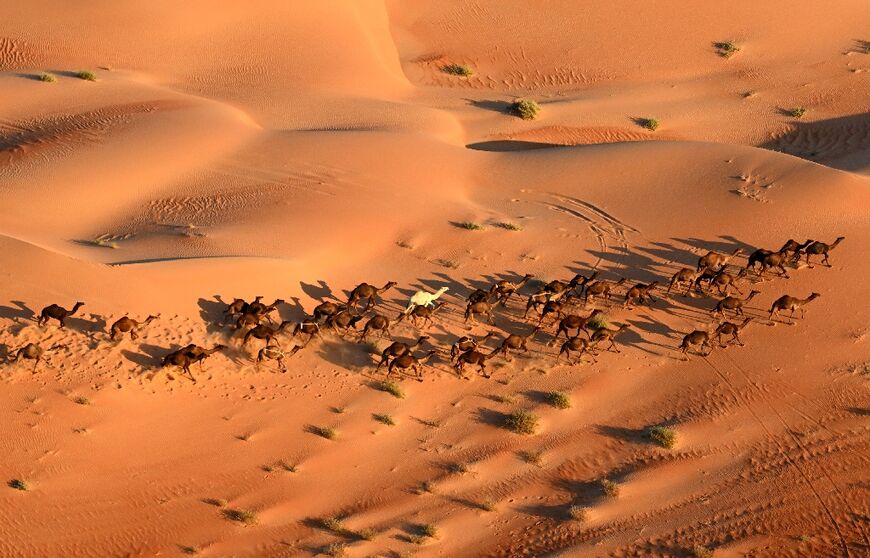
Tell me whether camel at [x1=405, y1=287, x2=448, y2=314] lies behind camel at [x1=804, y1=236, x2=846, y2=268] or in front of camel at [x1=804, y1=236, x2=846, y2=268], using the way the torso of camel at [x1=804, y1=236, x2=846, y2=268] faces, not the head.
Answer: behind

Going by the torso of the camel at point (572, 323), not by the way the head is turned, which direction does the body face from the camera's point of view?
to the viewer's right

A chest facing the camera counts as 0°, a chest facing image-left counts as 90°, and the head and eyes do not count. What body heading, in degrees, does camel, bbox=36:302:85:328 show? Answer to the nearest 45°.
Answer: approximately 270°

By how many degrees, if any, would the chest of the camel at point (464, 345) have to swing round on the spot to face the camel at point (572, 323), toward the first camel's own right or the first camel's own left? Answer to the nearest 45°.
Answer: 0° — it already faces it

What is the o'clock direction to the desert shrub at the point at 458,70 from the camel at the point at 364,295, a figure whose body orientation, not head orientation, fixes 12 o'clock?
The desert shrub is roughly at 9 o'clock from the camel.

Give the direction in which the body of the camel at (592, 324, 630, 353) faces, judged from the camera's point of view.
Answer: to the viewer's right

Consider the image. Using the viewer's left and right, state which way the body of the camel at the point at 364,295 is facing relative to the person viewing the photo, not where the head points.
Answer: facing to the right of the viewer

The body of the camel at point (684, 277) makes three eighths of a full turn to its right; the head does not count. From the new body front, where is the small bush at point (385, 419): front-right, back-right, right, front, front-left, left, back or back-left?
front

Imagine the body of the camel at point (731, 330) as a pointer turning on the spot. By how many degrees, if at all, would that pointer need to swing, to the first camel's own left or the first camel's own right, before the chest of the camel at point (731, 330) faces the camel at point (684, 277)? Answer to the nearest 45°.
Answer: approximately 135° to the first camel's own left

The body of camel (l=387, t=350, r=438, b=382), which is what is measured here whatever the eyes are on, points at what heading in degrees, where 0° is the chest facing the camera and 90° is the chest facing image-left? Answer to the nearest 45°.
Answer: approximately 270°

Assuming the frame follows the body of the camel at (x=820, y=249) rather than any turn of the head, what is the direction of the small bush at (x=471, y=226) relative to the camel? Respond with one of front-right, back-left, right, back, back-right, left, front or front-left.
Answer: back

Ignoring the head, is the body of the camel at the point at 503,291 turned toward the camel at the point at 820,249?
yes

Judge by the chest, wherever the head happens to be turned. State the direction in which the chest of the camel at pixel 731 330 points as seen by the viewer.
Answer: to the viewer's right

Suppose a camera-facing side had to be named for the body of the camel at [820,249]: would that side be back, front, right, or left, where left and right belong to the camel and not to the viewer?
right

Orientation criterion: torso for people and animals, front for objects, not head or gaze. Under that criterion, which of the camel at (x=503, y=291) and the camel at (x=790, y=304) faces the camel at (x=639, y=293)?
the camel at (x=503, y=291)

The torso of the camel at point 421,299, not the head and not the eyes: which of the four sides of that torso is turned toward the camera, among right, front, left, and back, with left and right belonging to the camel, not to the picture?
right

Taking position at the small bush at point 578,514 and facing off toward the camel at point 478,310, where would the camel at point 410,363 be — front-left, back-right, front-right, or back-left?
front-left

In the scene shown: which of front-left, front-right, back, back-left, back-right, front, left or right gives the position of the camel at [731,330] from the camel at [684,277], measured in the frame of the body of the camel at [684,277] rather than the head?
front-right
